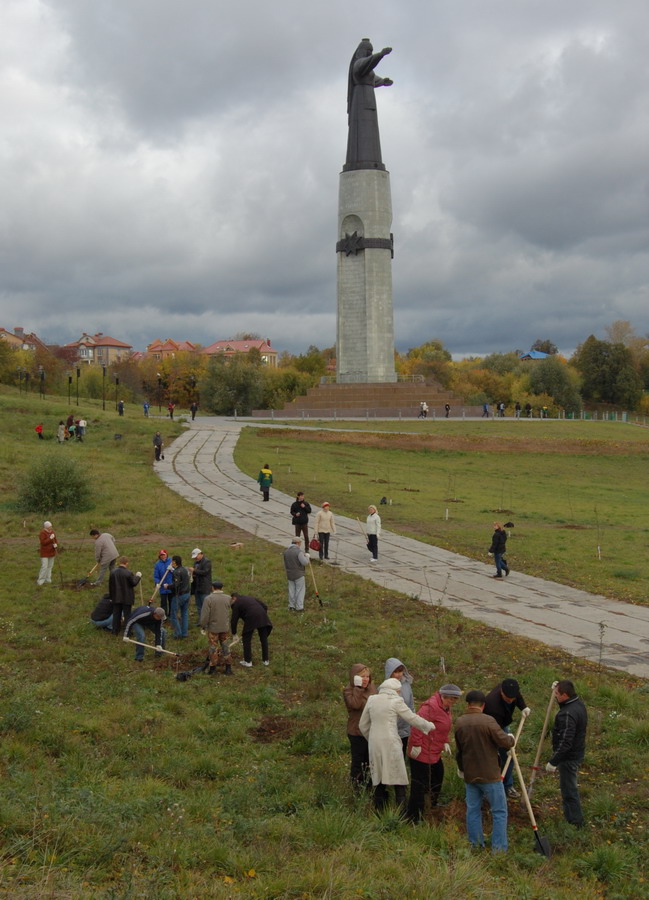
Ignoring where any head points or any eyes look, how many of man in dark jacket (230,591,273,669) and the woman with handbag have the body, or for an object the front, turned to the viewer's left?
1

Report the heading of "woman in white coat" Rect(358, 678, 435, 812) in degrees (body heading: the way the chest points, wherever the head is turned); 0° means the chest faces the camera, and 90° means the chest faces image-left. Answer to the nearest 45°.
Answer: approximately 225°

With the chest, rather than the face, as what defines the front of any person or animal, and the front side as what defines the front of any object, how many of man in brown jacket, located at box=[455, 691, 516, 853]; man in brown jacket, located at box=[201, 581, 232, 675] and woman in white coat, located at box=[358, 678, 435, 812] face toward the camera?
0

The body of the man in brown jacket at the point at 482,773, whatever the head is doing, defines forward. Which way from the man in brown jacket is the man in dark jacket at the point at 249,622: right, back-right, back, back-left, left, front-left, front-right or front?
front-left

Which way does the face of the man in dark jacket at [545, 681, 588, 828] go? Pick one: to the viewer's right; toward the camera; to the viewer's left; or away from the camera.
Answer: to the viewer's left

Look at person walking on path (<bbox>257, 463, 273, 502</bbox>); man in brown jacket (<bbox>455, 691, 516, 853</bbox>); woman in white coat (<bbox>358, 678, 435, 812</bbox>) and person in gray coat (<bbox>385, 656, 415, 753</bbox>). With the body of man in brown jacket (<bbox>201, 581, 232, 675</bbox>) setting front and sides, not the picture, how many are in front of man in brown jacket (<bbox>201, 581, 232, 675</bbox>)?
1

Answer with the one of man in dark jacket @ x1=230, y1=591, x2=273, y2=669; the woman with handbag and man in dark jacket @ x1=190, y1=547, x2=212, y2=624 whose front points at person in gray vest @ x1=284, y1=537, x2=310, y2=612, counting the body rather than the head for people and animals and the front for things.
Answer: the woman with handbag

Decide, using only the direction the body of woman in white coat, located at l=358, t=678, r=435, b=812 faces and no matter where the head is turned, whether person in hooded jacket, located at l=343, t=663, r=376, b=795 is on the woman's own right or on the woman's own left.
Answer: on the woman's own left

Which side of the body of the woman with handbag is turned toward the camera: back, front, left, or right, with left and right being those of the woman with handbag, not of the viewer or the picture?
front

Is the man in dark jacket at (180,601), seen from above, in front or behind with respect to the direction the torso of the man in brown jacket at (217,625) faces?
in front

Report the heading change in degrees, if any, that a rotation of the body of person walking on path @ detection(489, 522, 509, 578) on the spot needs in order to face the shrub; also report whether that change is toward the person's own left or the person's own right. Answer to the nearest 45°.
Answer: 0° — they already face it

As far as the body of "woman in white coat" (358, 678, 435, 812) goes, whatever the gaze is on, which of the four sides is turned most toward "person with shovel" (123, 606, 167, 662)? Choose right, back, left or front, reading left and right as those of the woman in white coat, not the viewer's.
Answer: left

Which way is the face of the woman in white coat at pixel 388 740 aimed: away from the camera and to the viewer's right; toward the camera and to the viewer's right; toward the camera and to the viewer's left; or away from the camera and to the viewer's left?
away from the camera and to the viewer's right

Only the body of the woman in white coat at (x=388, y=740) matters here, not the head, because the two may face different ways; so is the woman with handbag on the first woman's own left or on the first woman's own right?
on the first woman's own left

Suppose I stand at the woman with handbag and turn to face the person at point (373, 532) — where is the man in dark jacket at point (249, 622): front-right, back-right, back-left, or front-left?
back-right

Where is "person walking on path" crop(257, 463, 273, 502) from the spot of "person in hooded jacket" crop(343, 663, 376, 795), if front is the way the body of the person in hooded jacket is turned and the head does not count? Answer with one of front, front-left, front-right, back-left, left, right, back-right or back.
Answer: back-left

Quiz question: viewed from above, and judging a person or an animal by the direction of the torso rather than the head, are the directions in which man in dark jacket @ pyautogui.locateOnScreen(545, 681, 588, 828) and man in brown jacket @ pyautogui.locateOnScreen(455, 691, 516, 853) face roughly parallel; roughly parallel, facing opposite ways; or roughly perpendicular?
roughly perpendicular

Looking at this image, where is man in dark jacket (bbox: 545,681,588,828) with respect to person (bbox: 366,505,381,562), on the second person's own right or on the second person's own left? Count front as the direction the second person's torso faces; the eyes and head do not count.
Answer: on the second person's own left
